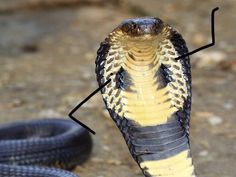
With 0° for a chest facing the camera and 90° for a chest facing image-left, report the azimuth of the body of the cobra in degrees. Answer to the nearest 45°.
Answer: approximately 0°

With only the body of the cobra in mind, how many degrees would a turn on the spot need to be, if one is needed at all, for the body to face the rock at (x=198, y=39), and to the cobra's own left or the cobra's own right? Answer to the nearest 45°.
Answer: approximately 180°

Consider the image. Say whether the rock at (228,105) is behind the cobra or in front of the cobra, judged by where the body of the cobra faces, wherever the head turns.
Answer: behind

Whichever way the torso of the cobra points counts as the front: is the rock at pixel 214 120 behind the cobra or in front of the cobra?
behind
